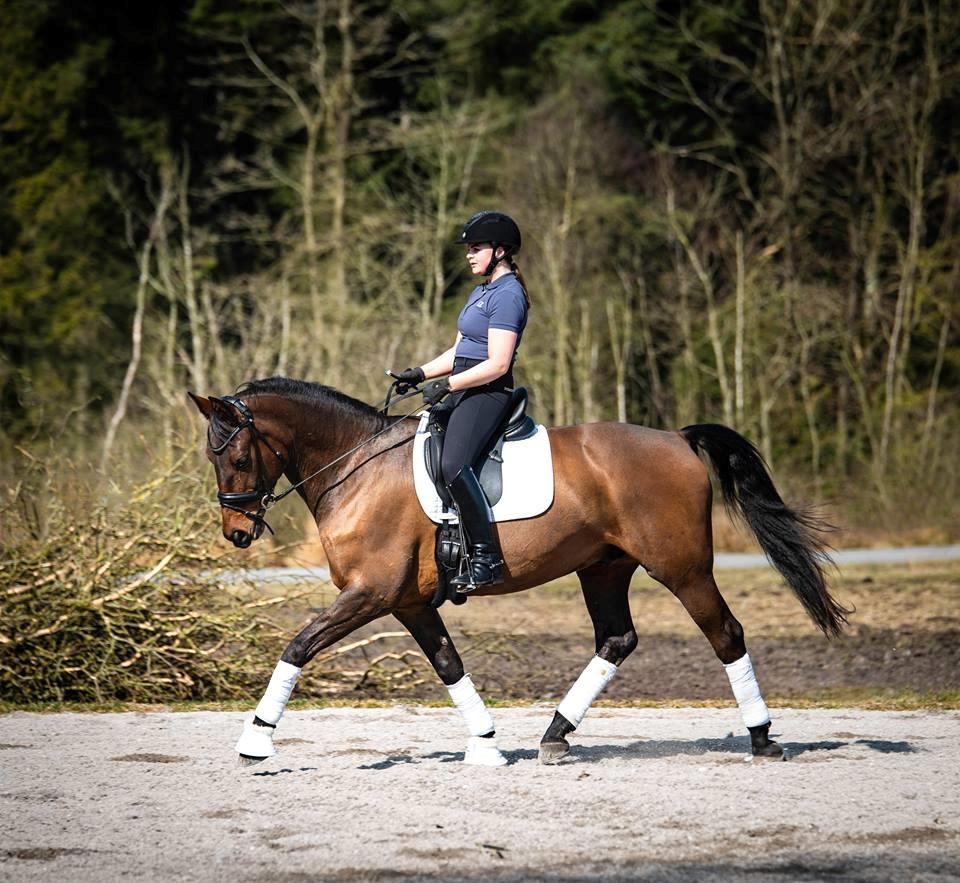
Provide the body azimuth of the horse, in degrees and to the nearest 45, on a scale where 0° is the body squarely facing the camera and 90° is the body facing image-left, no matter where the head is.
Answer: approximately 90°

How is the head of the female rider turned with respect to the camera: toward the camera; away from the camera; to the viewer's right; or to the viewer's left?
to the viewer's left

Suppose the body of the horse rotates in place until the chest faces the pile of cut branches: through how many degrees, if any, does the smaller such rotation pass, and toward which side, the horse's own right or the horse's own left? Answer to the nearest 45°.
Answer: approximately 45° to the horse's own right

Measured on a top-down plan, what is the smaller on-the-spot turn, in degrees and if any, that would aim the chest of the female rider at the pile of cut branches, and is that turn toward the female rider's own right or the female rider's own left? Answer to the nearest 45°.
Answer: approximately 45° to the female rider's own right

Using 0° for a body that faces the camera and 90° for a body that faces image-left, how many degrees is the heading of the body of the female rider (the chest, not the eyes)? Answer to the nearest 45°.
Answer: approximately 90°
